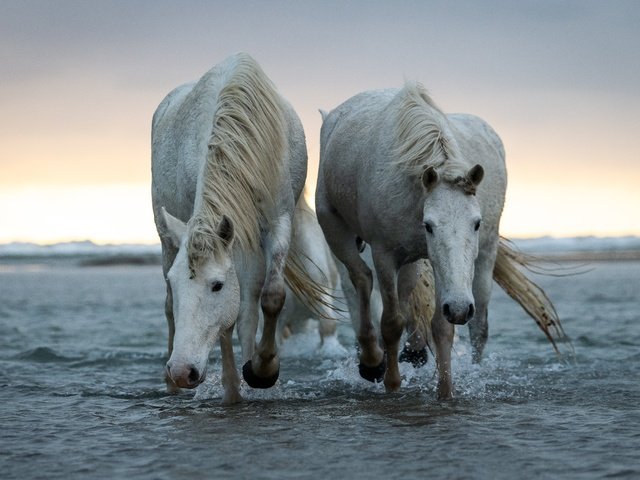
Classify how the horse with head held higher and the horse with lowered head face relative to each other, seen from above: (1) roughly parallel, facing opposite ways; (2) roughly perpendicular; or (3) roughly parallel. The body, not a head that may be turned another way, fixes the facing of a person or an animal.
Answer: roughly parallel

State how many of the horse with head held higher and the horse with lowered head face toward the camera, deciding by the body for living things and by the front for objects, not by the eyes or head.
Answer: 2

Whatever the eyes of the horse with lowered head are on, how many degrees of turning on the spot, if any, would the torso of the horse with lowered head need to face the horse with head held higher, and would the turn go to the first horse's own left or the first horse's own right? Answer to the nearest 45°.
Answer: approximately 90° to the first horse's own left

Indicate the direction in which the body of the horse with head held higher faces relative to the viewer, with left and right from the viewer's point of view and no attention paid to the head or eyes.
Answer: facing the viewer

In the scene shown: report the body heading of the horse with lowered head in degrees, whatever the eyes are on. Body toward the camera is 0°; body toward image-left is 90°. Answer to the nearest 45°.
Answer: approximately 0°
